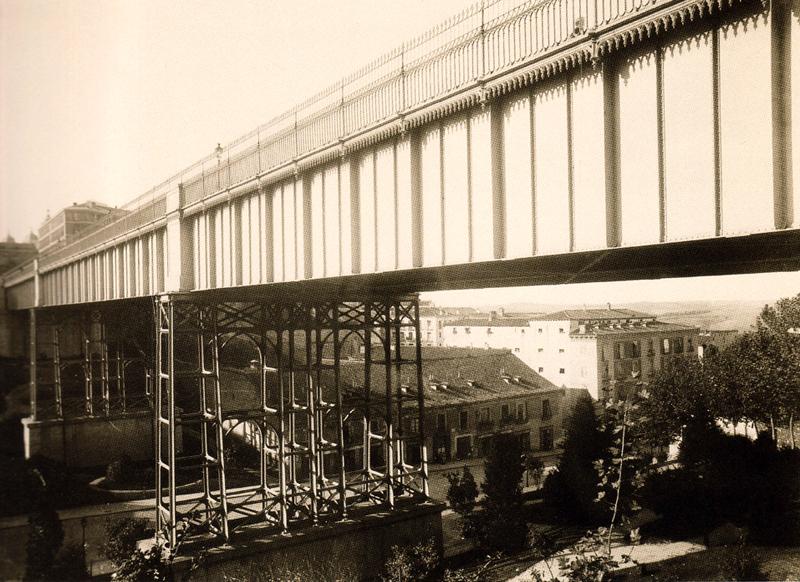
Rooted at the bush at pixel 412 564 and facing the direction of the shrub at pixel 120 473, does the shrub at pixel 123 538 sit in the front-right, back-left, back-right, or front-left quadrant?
front-left

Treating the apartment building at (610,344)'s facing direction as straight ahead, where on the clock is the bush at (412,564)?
The bush is roughly at 2 o'clock from the apartment building.

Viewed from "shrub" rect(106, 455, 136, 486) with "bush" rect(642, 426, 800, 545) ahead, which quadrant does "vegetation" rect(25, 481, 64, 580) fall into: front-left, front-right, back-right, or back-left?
front-right

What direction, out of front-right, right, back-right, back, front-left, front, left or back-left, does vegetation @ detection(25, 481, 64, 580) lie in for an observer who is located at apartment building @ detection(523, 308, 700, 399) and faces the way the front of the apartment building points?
right

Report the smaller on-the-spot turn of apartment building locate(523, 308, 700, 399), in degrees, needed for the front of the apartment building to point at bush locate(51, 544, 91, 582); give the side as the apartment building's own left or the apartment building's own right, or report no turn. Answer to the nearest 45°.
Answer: approximately 90° to the apartment building's own right

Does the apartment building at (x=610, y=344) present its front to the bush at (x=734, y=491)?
yes

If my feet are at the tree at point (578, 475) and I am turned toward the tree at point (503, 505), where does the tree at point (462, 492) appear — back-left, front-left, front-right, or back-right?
front-right

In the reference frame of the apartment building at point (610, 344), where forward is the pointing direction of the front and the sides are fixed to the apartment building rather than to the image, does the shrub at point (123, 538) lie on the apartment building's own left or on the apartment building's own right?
on the apartment building's own right

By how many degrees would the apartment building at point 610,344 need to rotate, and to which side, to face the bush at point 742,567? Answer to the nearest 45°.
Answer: approximately 45° to its right

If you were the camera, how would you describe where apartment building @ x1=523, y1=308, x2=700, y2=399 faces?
facing the viewer and to the right of the viewer

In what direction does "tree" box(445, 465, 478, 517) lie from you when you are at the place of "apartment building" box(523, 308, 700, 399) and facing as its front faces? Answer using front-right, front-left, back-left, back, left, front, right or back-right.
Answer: right
